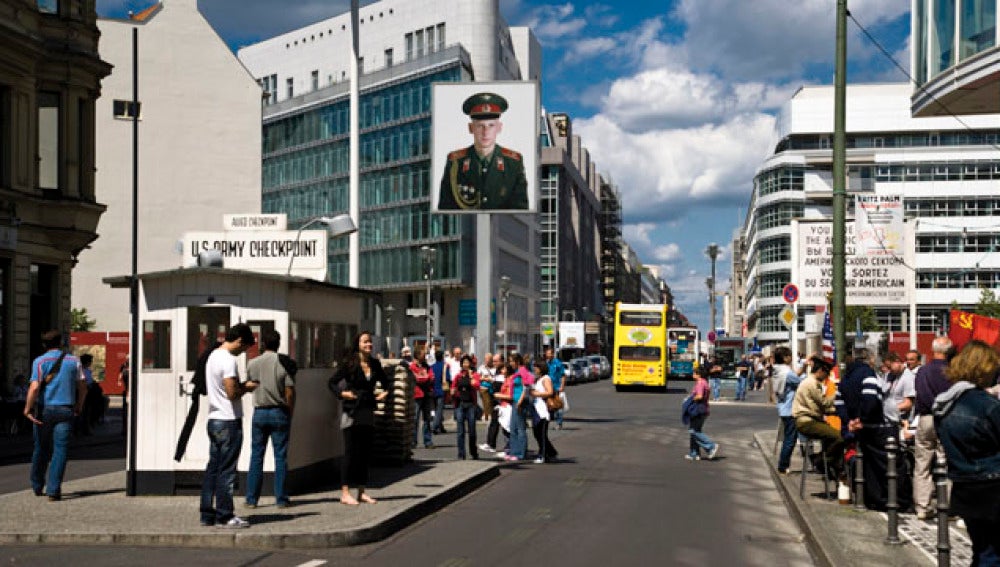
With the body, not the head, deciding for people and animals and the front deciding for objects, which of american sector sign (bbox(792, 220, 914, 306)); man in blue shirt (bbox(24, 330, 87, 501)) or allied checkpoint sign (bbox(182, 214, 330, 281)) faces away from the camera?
the man in blue shirt

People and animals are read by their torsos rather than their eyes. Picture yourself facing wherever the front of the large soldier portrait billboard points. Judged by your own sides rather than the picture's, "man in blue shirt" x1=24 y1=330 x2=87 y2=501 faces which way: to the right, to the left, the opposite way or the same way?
the opposite way

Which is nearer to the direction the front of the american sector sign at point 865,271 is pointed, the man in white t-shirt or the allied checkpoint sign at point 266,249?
the man in white t-shirt

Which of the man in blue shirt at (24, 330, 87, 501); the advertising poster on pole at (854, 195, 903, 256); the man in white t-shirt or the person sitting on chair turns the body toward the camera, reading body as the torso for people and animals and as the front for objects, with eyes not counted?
the advertising poster on pole

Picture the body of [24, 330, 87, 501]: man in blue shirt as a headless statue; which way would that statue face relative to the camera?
away from the camera

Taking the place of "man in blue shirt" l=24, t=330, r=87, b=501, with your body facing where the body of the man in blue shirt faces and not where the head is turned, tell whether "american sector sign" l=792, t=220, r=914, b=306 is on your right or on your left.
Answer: on your right
